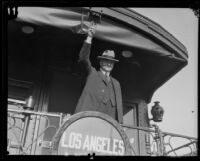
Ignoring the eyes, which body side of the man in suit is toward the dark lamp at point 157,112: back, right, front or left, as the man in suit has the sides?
left

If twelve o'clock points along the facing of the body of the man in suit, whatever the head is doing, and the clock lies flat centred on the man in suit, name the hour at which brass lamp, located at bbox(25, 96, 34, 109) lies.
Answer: The brass lamp is roughly at 4 o'clock from the man in suit.

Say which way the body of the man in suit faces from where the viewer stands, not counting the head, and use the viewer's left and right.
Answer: facing the viewer and to the right of the viewer

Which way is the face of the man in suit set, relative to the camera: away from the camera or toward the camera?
toward the camera
